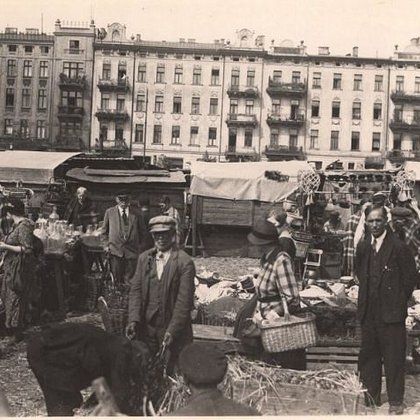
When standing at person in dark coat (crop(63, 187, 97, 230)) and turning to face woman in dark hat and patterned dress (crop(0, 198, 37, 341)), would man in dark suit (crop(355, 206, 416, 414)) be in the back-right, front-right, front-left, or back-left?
front-left

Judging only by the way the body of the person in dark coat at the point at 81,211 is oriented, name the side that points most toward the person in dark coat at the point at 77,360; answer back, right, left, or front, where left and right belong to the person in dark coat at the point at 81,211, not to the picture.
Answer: front

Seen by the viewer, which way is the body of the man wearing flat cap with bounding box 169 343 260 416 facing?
away from the camera

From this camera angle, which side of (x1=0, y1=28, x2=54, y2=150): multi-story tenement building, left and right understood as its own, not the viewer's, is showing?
front

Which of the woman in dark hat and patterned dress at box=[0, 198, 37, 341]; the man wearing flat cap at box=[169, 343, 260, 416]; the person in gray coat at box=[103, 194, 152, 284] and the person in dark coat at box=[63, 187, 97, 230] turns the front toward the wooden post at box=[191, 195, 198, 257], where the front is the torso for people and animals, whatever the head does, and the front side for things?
the man wearing flat cap

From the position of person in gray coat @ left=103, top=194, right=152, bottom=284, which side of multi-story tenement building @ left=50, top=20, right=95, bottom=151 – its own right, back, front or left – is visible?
front

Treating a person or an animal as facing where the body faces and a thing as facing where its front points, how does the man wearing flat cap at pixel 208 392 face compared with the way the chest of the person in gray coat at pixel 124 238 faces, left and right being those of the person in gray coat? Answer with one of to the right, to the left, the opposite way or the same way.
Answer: the opposite way

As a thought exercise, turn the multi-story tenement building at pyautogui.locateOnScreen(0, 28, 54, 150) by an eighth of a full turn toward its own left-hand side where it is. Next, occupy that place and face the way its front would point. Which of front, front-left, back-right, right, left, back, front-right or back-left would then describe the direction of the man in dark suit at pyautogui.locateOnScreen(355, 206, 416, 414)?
front-right

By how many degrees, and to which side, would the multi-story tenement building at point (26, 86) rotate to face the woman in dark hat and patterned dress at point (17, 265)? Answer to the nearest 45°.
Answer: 0° — it already faces them

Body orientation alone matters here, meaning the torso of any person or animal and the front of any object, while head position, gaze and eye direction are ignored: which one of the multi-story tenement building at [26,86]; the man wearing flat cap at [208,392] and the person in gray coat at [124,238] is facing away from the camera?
the man wearing flat cap

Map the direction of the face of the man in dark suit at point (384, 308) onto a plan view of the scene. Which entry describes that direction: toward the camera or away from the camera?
toward the camera

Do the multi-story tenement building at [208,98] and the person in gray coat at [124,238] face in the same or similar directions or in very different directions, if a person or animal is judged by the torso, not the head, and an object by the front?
same or similar directions

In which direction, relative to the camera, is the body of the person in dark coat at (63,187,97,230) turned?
toward the camera
